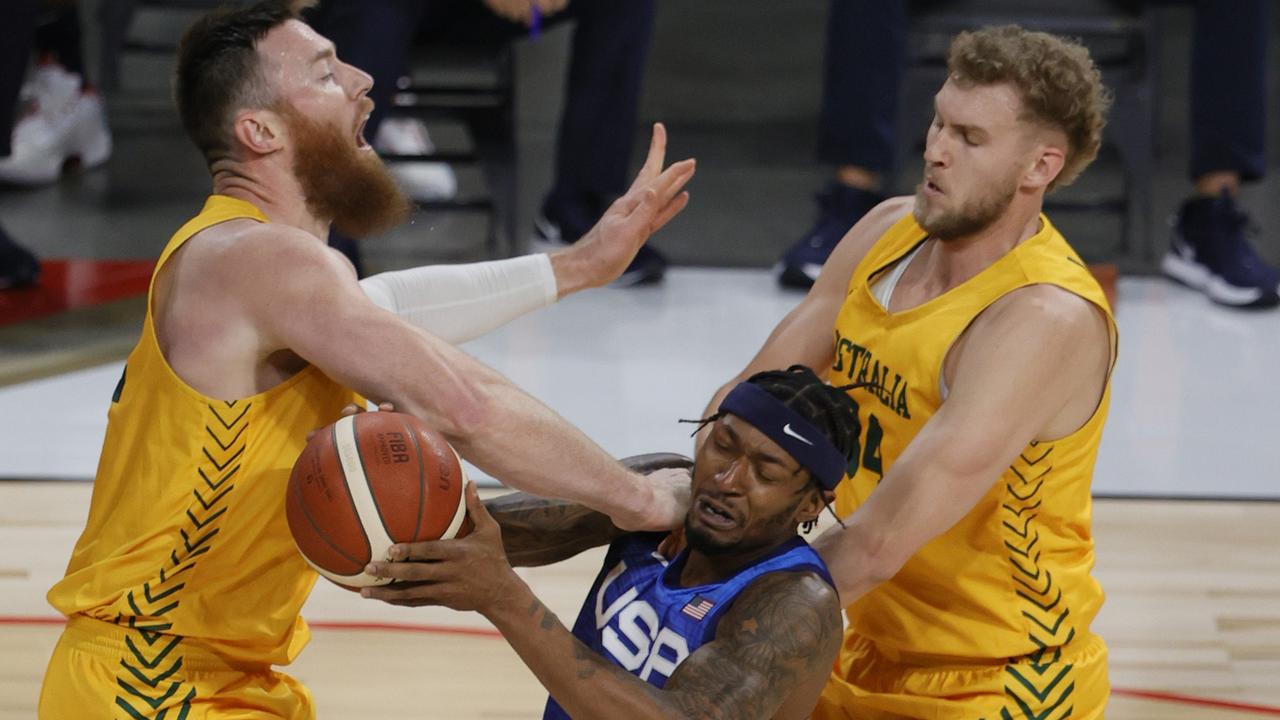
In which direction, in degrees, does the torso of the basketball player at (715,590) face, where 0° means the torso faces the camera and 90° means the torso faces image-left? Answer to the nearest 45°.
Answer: approximately 45°

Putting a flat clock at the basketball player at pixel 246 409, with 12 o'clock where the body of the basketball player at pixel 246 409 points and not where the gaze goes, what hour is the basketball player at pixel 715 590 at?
the basketball player at pixel 715 590 is roughly at 1 o'clock from the basketball player at pixel 246 409.

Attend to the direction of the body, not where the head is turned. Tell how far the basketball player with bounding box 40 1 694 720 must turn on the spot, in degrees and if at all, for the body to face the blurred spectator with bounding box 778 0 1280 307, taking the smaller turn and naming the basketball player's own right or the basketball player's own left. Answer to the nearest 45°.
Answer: approximately 45° to the basketball player's own left

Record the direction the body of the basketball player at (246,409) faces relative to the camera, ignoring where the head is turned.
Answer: to the viewer's right

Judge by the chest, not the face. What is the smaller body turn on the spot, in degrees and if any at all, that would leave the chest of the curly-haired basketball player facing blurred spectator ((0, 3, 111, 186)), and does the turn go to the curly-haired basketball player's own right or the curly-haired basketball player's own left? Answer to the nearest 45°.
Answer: approximately 90° to the curly-haired basketball player's own right

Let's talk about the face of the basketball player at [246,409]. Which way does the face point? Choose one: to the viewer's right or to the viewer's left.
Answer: to the viewer's right

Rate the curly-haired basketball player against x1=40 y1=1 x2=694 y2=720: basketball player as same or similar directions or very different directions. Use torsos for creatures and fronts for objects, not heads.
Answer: very different directions
